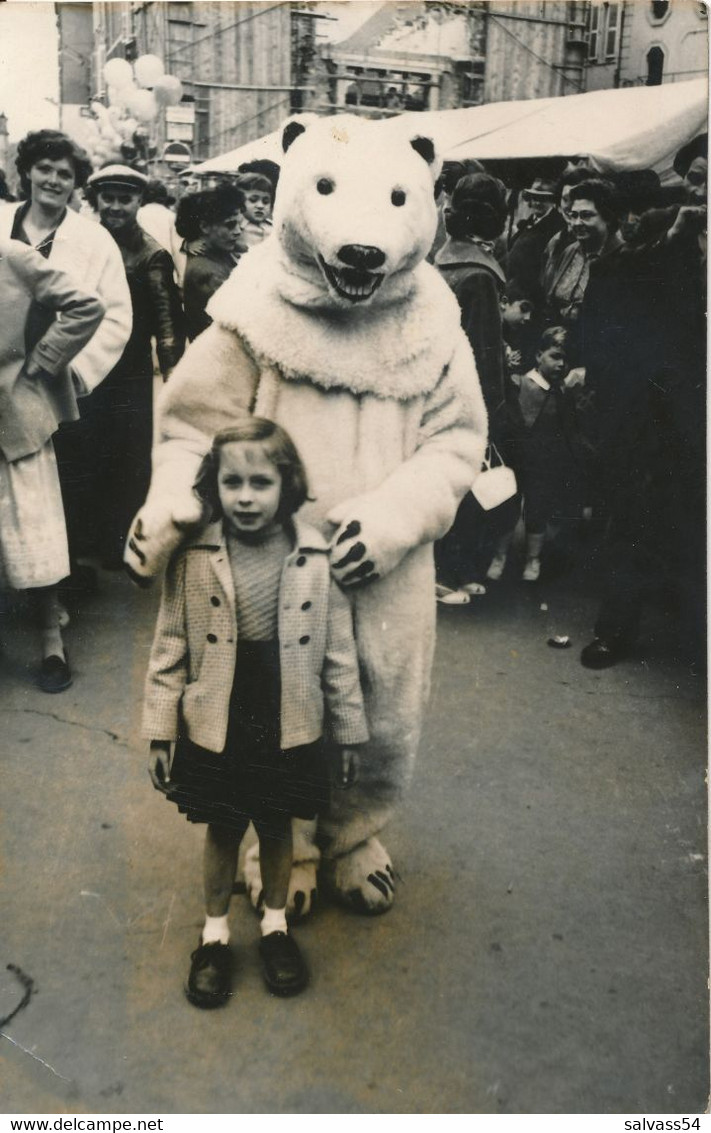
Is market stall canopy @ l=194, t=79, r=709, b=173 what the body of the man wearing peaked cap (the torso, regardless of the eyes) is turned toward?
no

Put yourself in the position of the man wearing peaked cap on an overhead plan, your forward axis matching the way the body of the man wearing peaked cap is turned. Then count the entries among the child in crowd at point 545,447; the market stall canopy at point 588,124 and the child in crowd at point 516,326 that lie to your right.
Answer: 0

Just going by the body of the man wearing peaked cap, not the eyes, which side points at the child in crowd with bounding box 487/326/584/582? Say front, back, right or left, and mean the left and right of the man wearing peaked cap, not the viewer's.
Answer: left

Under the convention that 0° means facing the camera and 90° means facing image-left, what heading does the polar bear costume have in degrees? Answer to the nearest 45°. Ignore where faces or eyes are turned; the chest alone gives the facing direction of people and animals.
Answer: approximately 0°

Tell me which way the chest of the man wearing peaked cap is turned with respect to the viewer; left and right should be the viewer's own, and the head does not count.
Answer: facing the viewer

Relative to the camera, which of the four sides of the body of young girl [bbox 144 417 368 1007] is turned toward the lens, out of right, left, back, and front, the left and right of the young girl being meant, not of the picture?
front

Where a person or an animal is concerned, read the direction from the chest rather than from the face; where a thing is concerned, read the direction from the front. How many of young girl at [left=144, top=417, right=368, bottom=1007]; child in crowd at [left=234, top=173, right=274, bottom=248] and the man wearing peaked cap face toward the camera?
3

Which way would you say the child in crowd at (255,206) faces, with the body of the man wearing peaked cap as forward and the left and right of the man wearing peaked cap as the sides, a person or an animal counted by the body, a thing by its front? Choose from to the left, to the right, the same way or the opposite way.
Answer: the same way

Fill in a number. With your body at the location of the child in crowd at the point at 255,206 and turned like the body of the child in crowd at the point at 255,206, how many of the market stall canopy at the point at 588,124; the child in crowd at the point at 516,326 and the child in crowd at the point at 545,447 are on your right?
0

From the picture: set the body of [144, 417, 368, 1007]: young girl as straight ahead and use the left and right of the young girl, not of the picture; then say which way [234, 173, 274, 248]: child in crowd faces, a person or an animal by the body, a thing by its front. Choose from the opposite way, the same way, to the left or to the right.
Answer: the same way

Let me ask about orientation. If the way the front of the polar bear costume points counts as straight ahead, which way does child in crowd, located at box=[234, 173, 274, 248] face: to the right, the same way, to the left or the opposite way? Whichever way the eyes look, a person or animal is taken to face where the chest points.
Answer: the same way
